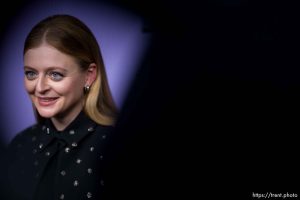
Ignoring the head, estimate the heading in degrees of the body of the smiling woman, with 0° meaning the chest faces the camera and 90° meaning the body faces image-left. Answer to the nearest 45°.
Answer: approximately 45°
